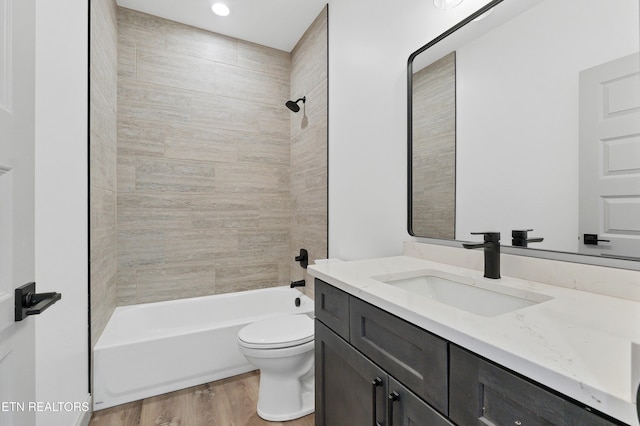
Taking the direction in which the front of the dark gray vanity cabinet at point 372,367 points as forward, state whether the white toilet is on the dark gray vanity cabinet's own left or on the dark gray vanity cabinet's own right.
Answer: on the dark gray vanity cabinet's own right

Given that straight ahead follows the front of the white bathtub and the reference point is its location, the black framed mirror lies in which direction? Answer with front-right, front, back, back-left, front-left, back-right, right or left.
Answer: front-left

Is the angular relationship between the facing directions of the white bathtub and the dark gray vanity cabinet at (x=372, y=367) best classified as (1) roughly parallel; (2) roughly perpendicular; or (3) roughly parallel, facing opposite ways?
roughly perpendicular

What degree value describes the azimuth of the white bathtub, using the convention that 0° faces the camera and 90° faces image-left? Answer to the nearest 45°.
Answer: approximately 0°

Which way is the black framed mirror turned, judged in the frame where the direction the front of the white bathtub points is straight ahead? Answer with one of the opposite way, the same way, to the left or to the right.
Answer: to the right

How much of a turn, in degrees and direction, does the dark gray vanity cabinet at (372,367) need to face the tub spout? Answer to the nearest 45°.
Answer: approximately 90° to its right

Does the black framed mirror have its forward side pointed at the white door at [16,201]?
yes

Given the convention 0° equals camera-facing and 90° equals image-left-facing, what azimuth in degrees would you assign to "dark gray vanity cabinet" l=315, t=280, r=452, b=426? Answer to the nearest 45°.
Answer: approximately 45°

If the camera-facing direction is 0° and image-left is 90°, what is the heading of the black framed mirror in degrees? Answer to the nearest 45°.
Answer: approximately 45°
